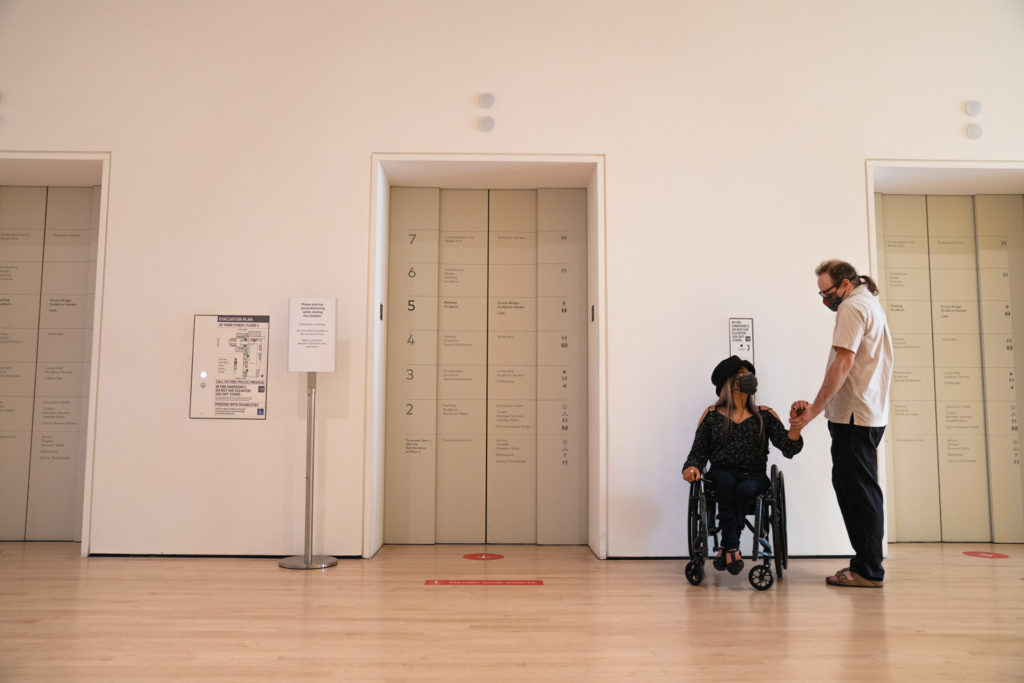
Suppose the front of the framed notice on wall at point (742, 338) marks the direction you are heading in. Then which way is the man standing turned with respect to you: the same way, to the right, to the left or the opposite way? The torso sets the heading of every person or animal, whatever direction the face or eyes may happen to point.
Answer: to the right

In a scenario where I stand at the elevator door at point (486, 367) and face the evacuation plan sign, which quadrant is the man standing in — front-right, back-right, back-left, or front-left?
back-left

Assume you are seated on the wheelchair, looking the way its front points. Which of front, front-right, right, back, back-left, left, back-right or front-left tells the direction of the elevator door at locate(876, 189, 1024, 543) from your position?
back-left

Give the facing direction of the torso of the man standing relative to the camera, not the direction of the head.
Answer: to the viewer's left

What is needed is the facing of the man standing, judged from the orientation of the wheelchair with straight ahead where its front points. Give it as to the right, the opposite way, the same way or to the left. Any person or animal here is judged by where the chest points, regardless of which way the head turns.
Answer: to the right

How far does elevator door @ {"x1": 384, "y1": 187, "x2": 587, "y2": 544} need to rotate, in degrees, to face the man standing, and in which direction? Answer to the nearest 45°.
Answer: approximately 45° to its left

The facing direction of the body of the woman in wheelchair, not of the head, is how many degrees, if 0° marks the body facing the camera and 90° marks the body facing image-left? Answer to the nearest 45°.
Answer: approximately 0°

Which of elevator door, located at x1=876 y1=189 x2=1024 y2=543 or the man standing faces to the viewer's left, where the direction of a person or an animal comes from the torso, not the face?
the man standing

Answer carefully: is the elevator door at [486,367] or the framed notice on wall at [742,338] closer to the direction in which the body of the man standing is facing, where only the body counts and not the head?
the elevator door

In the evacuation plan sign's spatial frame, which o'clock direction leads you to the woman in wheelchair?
The woman in wheelchair is roughly at 10 o'clock from the evacuation plan sign.

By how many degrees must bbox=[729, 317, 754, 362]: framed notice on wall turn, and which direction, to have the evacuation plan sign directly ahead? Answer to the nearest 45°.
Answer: approximately 90° to its right
